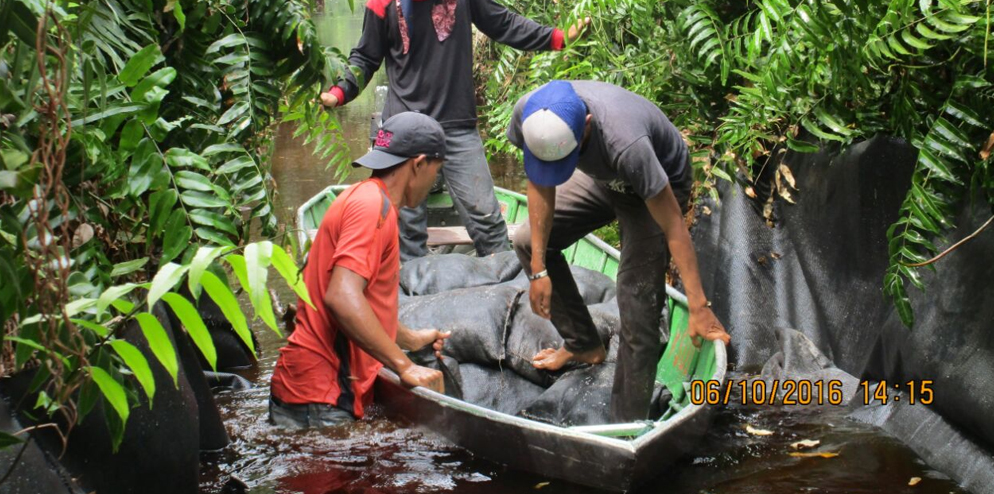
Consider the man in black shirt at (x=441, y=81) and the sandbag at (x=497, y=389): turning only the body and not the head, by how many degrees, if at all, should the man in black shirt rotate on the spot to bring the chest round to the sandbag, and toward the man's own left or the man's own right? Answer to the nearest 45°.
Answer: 0° — they already face it

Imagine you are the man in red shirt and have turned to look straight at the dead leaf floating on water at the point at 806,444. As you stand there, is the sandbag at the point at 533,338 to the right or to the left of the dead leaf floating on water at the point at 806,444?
left

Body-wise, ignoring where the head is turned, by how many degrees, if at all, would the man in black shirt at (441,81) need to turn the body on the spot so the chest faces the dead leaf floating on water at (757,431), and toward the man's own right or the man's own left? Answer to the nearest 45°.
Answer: approximately 45° to the man's own left

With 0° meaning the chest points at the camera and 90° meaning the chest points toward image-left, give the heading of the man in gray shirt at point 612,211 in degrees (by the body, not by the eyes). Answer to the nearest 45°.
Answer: approximately 45°

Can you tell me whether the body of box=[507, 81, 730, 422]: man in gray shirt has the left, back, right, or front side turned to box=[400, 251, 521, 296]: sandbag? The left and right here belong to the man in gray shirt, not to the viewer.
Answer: right

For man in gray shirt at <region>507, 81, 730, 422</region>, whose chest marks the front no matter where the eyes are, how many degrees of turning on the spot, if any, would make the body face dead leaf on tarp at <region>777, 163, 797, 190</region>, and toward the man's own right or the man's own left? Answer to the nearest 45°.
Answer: approximately 180°

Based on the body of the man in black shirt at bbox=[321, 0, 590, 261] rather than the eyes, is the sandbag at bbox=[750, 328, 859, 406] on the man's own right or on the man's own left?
on the man's own left

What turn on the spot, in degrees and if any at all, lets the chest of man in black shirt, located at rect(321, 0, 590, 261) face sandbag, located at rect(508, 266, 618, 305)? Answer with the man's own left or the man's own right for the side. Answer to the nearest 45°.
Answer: approximately 45° to the man's own left

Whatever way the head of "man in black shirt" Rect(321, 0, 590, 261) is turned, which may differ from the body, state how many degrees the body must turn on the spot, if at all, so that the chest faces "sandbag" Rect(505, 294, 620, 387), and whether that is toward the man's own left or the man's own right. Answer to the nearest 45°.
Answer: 0° — they already face it
